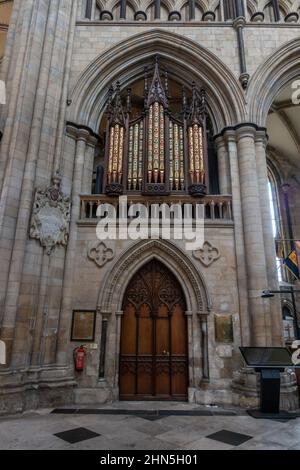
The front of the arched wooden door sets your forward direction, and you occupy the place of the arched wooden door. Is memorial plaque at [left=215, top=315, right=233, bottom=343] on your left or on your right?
on your left

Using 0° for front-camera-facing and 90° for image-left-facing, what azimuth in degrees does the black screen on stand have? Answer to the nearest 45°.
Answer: approximately 0°

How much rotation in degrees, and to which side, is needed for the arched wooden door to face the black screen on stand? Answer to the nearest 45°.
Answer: approximately 45° to its left
